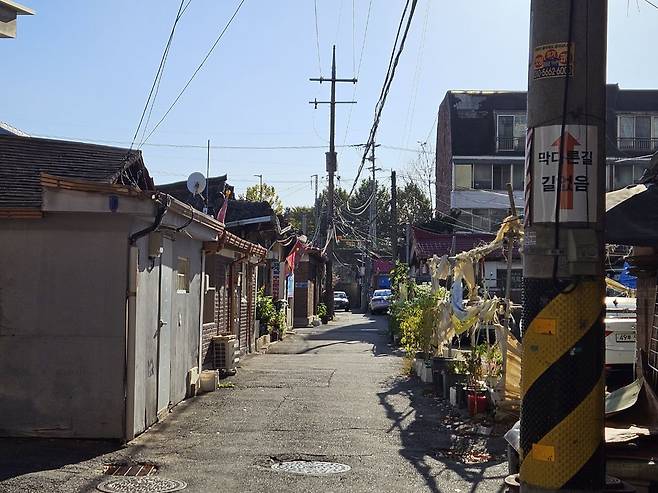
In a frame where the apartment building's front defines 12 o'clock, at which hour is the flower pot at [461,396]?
The flower pot is roughly at 12 o'clock from the apartment building.

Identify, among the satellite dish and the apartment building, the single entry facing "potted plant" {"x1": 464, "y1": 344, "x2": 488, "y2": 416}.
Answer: the apartment building

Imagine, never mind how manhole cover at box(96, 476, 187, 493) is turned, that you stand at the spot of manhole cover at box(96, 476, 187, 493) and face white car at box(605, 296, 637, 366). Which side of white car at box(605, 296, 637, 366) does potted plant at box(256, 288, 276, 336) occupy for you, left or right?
left
